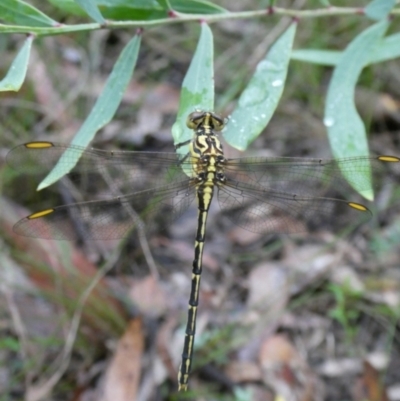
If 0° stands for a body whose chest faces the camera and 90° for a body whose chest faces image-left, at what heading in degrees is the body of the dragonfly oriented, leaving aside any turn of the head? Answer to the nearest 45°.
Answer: approximately 180°
